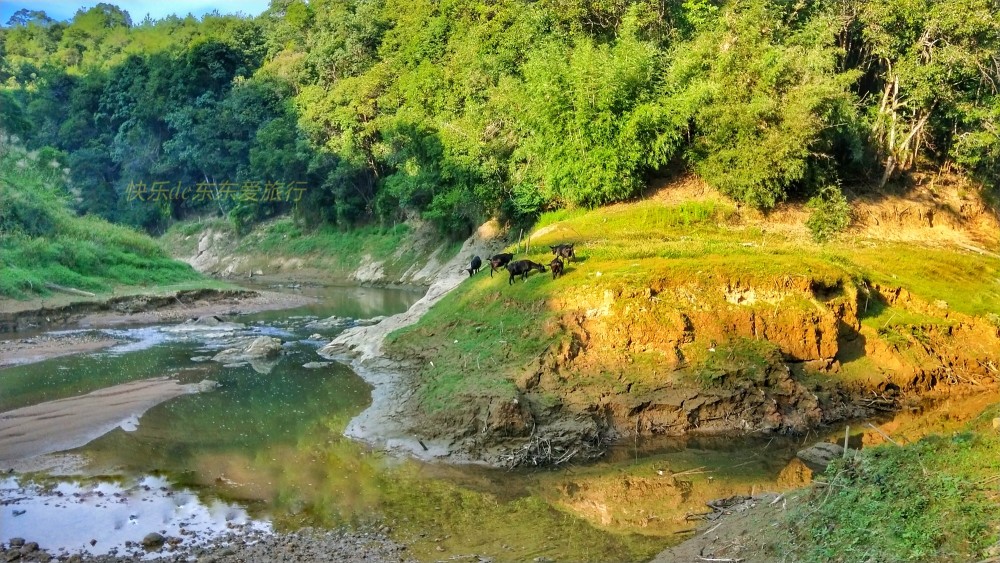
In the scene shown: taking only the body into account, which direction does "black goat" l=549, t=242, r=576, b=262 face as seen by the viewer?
to the viewer's left

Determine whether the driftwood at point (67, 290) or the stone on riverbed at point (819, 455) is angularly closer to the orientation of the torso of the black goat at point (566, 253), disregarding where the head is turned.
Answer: the driftwood

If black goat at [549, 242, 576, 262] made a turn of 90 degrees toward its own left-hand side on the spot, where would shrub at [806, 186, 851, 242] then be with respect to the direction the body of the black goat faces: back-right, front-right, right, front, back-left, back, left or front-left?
back-left

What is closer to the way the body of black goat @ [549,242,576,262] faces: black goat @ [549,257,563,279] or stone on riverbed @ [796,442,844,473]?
the black goat

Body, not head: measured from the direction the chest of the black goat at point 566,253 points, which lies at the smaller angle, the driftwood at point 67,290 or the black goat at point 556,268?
the driftwood

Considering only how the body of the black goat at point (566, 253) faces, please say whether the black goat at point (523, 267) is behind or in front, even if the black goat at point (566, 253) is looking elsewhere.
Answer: in front

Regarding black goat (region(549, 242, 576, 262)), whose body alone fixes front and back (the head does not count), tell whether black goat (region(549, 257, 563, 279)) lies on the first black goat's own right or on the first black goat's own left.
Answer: on the first black goat's own left

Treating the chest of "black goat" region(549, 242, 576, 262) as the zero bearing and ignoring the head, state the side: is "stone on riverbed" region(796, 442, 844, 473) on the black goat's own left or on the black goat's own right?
on the black goat's own left

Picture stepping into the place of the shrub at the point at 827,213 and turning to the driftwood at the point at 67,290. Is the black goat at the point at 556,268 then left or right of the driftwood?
left
